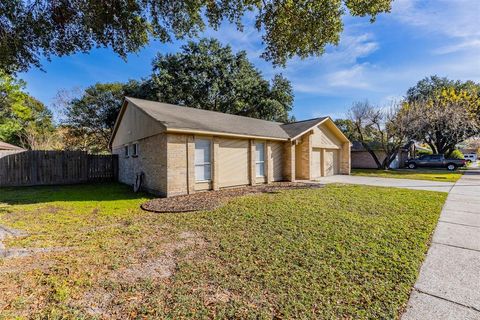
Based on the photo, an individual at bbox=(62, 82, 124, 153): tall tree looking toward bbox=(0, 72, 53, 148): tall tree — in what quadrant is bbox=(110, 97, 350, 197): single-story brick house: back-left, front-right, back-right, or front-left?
back-left

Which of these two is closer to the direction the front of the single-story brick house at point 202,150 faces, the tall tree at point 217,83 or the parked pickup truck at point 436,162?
the parked pickup truck

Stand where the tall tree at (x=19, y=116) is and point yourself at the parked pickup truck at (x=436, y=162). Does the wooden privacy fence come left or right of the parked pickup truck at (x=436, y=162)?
right

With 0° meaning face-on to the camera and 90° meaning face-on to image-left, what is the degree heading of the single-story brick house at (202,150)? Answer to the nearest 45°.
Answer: approximately 315°

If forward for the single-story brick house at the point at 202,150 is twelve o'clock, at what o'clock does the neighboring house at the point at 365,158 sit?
The neighboring house is roughly at 9 o'clock from the single-story brick house.

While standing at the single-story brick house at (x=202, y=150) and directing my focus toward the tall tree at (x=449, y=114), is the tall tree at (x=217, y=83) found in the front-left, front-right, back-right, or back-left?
front-left

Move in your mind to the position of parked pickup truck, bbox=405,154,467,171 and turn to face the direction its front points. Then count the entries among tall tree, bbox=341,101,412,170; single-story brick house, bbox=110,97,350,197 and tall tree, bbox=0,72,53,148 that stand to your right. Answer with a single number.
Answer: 0

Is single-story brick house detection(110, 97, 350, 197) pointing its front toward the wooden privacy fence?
no

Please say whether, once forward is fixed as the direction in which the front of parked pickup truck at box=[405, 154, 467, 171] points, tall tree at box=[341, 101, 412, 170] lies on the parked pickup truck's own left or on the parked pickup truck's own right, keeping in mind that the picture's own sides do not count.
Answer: on the parked pickup truck's own left
